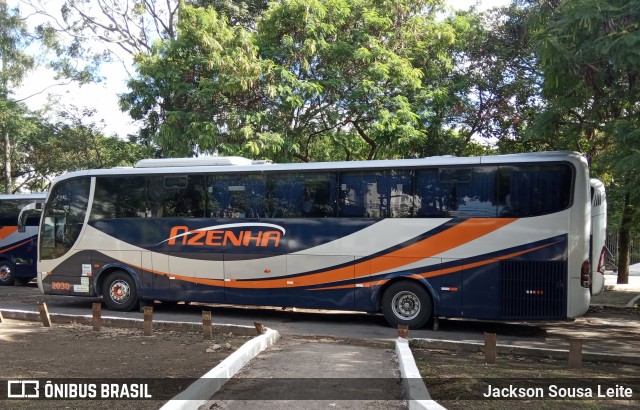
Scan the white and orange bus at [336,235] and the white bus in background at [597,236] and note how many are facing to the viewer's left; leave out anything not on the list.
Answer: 2

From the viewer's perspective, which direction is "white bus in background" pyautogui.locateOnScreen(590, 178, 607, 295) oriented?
to the viewer's left

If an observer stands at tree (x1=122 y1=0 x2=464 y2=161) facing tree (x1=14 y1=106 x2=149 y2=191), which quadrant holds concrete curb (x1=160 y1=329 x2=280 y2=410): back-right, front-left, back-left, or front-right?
back-left

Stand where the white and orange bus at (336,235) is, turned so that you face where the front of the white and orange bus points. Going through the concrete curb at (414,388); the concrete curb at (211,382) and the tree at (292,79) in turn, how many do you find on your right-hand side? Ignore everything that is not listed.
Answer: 1

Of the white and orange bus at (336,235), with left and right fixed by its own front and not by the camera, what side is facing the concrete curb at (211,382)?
left

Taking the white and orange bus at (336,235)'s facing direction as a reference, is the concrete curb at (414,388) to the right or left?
on its left

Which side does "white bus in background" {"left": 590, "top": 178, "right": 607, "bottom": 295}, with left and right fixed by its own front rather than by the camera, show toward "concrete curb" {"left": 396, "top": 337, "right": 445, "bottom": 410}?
left

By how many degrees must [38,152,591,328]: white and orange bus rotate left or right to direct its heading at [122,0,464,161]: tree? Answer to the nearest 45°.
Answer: approximately 90° to its right

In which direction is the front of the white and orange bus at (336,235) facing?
to the viewer's left

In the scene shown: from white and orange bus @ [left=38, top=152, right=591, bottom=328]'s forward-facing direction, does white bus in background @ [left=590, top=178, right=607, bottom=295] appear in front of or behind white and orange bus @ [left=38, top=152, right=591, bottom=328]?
behind
